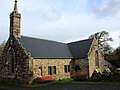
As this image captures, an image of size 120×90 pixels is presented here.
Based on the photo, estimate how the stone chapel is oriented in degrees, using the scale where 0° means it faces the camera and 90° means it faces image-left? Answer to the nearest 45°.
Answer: approximately 45°
